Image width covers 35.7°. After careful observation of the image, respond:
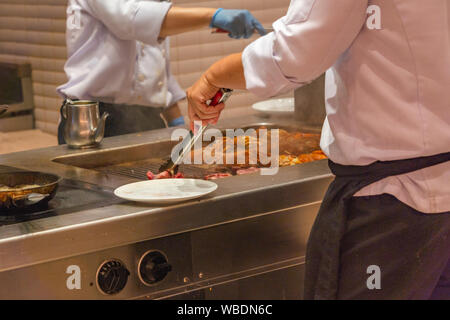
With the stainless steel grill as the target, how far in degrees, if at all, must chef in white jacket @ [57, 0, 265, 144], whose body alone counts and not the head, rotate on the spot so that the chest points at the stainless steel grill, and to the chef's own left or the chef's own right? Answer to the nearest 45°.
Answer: approximately 45° to the chef's own right

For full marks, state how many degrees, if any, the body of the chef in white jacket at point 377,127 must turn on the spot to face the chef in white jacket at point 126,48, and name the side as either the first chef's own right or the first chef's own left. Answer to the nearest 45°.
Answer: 0° — they already face them

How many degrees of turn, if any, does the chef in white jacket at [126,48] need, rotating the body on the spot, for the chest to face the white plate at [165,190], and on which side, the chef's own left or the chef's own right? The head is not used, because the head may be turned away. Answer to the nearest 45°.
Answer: approximately 45° to the chef's own right

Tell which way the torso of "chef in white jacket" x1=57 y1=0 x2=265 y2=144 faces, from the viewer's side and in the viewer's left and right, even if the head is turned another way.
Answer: facing the viewer and to the right of the viewer

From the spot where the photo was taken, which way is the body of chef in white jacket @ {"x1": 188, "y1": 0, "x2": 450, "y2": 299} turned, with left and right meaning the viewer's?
facing away from the viewer and to the left of the viewer

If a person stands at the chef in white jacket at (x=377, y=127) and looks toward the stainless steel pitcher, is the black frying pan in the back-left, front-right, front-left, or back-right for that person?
front-left

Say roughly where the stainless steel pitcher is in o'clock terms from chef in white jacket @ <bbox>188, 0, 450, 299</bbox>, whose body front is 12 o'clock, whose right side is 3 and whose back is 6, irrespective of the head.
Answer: The stainless steel pitcher is roughly at 12 o'clock from the chef in white jacket.

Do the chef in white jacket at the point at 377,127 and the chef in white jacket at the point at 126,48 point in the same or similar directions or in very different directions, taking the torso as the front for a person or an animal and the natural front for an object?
very different directions

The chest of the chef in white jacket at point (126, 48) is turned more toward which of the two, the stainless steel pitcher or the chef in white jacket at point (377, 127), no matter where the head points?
the chef in white jacket
